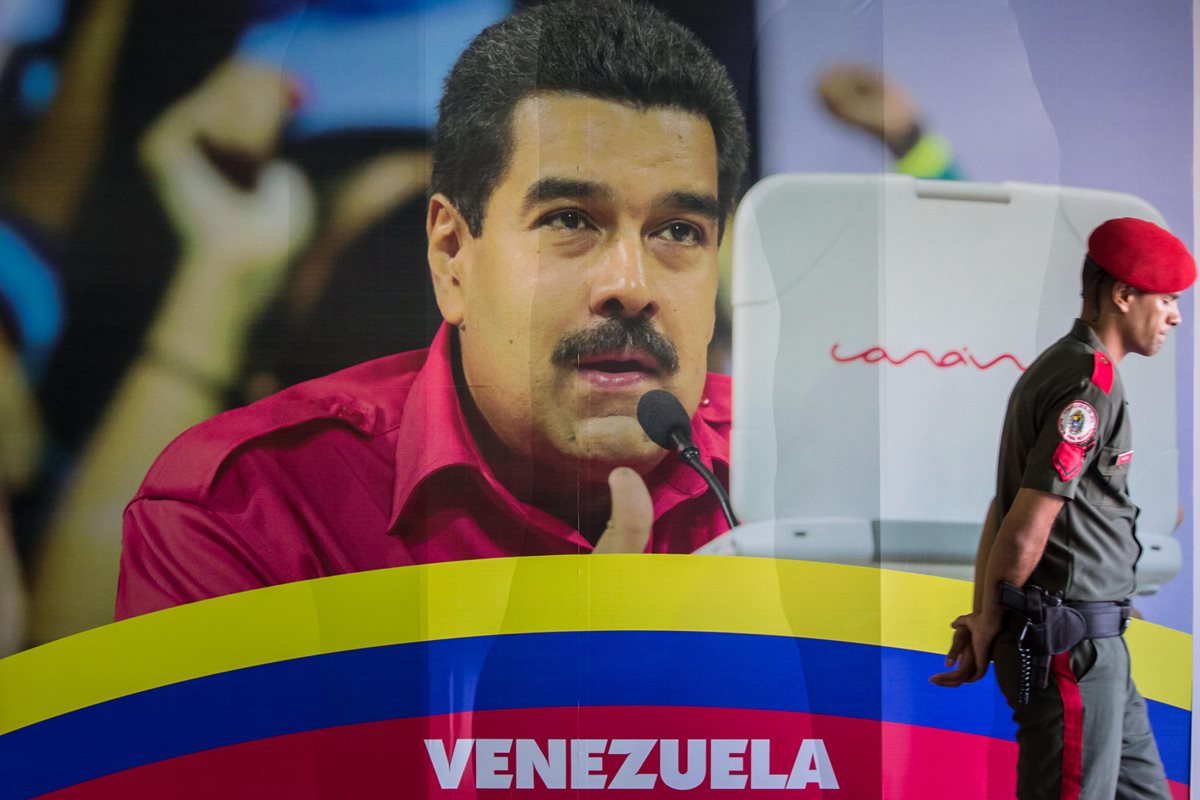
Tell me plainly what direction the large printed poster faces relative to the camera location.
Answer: facing the viewer
